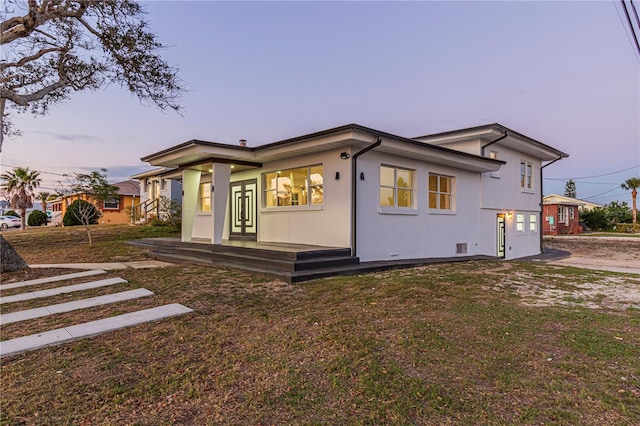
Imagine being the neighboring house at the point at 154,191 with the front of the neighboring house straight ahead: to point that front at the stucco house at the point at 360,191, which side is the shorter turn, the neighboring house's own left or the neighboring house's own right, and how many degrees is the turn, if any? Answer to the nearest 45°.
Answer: approximately 45° to the neighboring house's own left

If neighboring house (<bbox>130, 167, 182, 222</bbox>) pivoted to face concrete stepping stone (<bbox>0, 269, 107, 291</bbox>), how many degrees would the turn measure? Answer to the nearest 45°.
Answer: approximately 45° to its left

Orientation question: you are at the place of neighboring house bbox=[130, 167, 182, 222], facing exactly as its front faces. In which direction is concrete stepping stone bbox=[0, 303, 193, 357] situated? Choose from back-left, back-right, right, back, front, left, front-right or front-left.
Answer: front-left

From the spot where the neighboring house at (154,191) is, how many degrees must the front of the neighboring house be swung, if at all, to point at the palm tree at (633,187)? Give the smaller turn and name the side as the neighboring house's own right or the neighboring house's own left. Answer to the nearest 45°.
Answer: approximately 135° to the neighboring house's own left

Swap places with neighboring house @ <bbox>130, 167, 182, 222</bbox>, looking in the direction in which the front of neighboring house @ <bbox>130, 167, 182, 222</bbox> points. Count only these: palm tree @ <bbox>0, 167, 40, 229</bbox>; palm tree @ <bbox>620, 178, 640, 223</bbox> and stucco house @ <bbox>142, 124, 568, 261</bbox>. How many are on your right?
1

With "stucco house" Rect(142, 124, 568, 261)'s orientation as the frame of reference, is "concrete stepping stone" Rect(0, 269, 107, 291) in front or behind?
in front

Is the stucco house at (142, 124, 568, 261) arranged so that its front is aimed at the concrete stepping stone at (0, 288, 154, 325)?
yes

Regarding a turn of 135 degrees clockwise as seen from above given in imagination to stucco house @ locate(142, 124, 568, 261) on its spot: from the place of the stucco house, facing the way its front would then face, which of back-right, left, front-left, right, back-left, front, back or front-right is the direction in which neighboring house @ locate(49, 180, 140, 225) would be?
front-left

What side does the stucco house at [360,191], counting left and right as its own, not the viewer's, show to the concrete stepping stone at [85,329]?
front

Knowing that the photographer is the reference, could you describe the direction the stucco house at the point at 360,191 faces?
facing the viewer and to the left of the viewer

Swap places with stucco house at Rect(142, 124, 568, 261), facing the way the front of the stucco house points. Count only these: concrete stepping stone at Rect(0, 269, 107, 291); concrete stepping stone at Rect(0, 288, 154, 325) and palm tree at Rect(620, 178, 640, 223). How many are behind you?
1

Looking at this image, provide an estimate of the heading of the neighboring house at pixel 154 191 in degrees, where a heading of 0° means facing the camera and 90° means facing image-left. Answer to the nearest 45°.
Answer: approximately 45°

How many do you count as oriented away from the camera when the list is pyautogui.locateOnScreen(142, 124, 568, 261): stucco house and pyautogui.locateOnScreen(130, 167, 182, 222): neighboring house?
0

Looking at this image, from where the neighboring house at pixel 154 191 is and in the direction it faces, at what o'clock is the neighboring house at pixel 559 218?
the neighboring house at pixel 559 218 is roughly at 8 o'clock from the neighboring house at pixel 154 191.
